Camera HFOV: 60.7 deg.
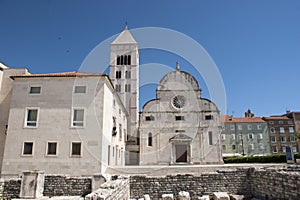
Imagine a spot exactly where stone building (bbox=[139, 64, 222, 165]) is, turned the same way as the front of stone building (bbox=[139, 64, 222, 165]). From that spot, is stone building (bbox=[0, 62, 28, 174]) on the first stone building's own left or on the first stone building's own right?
on the first stone building's own right

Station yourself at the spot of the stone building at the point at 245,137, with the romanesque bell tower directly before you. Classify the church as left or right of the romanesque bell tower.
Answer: left

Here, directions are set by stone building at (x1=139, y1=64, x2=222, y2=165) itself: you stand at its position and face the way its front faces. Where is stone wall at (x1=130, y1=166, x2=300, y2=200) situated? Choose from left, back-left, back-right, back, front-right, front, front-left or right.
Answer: front

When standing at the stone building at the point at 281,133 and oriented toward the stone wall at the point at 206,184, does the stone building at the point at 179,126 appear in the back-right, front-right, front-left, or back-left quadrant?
front-right

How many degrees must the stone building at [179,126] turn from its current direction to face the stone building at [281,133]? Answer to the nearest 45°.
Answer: approximately 135° to its left

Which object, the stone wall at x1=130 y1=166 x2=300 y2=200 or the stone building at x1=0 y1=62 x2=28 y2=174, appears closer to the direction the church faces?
the stone wall
